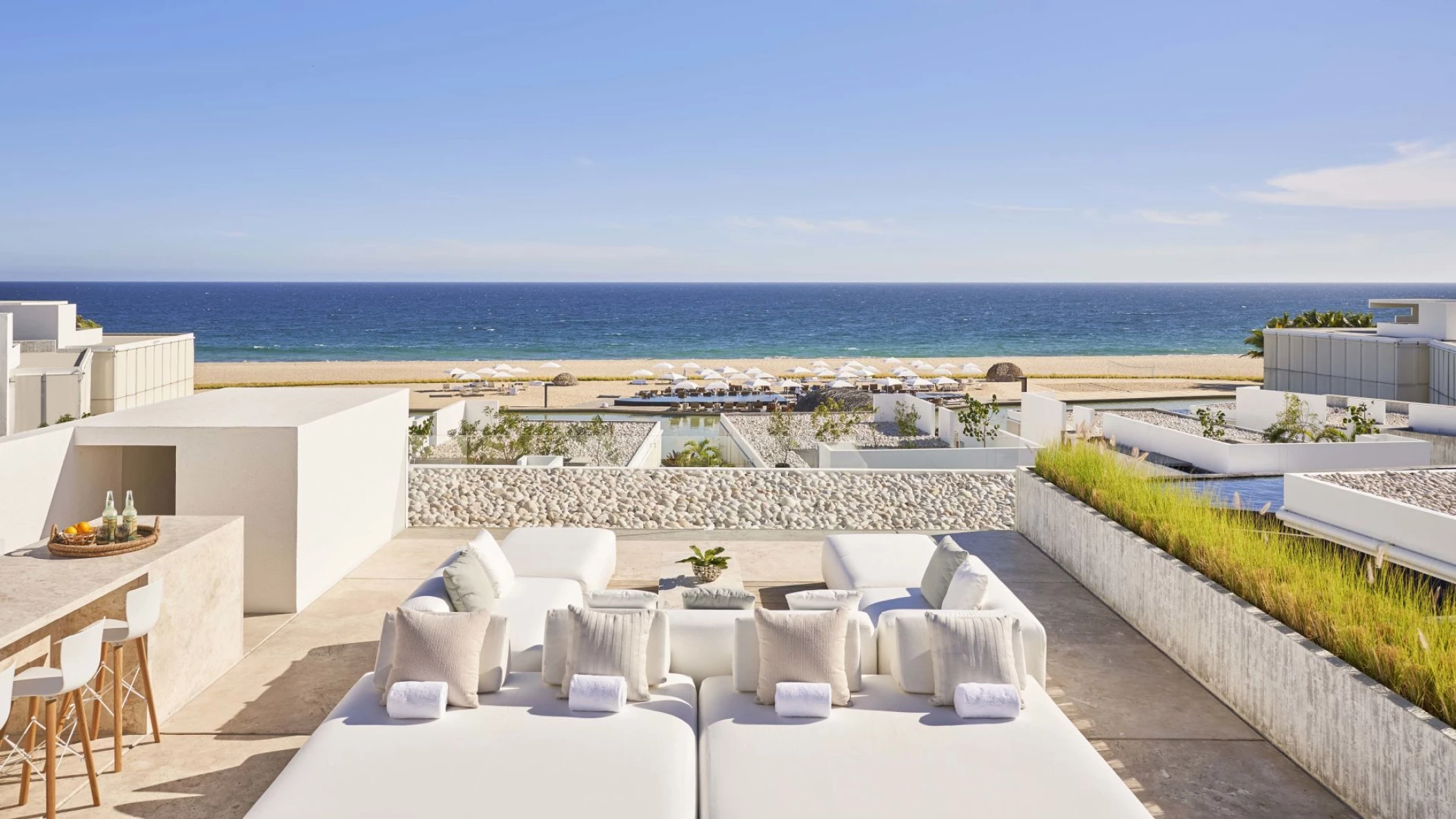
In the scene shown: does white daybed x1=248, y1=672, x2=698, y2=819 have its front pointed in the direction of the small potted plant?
no

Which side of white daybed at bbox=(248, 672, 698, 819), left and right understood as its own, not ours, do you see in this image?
front

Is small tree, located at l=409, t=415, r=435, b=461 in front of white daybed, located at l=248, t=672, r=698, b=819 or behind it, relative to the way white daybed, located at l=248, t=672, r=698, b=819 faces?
behind

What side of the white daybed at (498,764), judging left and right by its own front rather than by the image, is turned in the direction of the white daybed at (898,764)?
left

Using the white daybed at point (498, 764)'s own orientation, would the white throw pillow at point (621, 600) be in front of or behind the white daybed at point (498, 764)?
behind

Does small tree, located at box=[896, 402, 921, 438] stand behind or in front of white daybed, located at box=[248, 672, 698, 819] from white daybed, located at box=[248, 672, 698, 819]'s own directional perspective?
behind

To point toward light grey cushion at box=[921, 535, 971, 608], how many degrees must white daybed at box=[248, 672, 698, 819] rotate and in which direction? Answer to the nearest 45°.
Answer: approximately 135° to its left

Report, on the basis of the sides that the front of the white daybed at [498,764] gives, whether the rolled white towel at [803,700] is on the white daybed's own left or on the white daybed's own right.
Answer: on the white daybed's own left

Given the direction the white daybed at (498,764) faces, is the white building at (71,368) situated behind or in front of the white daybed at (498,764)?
behind

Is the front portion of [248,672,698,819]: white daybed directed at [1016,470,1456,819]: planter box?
no
